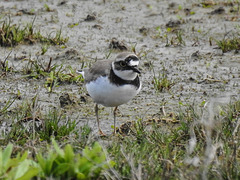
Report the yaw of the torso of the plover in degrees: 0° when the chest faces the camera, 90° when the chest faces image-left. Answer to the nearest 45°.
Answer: approximately 315°
